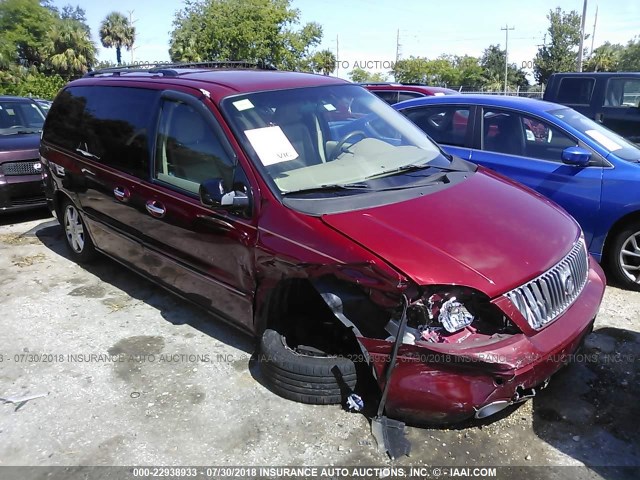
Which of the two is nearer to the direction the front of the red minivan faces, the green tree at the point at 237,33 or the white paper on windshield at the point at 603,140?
the white paper on windshield

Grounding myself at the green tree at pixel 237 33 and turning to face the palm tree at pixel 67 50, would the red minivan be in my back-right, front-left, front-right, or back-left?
back-left

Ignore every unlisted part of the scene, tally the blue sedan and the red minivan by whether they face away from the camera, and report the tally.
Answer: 0

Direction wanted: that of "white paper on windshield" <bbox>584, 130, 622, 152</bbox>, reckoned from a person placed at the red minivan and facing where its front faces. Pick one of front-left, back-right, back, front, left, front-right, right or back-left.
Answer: left

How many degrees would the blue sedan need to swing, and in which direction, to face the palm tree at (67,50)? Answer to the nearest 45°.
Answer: approximately 180°

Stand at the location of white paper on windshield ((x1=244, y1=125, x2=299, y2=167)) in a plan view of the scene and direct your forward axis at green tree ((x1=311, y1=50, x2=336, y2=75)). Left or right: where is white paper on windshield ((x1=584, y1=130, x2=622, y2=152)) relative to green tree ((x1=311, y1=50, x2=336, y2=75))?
right

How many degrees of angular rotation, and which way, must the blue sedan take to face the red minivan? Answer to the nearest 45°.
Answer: approximately 90° to its right

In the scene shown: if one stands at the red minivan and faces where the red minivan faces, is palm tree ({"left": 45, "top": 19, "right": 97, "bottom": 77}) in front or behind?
behind

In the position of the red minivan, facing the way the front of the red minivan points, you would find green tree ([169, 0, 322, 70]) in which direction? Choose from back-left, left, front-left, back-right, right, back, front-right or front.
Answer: back-left

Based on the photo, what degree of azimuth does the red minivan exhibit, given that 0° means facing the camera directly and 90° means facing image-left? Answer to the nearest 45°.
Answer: approximately 315°

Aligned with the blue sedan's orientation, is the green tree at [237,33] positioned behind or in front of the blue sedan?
behind

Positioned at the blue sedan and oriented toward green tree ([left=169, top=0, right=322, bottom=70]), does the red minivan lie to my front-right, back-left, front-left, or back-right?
back-left

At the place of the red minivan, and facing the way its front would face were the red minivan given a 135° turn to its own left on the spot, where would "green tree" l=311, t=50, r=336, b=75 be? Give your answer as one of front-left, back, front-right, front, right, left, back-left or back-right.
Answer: front

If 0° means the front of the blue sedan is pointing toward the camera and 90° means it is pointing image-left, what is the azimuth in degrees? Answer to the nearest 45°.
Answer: approximately 315°
